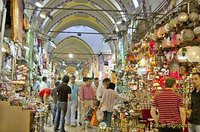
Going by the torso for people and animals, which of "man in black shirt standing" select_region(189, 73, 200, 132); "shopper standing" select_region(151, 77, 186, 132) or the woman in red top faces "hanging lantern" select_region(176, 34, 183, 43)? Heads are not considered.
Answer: "shopper standing" select_region(151, 77, 186, 132)

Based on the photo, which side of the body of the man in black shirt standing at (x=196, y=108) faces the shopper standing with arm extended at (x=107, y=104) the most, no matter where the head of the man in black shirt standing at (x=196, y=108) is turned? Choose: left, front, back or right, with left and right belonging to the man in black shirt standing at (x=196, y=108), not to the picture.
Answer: right

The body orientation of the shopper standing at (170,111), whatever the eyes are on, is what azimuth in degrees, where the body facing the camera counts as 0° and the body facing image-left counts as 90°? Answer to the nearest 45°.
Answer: approximately 180°

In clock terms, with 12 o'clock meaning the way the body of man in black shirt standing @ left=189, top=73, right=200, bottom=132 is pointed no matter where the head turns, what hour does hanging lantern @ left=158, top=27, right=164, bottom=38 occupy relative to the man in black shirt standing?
The hanging lantern is roughly at 4 o'clock from the man in black shirt standing.

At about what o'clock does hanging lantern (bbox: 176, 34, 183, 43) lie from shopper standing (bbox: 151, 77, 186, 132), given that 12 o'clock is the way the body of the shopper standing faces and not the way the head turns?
The hanging lantern is roughly at 12 o'clock from the shopper standing.

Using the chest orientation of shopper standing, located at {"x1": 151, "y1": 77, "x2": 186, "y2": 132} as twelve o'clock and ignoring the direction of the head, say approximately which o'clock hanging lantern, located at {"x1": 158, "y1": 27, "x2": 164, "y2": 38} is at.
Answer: The hanging lantern is roughly at 12 o'clock from the shopper standing.
